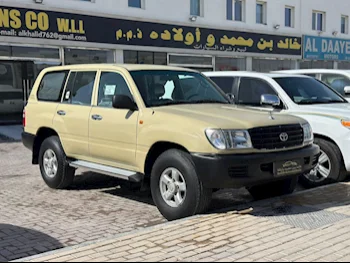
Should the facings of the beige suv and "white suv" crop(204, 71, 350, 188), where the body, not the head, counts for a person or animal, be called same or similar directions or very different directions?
same or similar directions

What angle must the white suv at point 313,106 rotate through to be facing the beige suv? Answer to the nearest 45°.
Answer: approximately 90° to its right

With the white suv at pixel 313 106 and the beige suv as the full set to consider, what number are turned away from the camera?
0

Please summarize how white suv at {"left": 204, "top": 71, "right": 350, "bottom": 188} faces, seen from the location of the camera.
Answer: facing the viewer and to the right of the viewer

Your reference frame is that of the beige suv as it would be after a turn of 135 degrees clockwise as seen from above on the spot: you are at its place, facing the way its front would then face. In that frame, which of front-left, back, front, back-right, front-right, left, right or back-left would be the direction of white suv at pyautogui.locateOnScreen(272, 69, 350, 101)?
back-right

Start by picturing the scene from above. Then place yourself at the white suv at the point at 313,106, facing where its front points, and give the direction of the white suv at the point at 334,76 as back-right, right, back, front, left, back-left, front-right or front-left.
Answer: back-left

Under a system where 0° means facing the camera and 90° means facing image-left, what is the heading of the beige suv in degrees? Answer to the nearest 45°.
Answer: approximately 315°

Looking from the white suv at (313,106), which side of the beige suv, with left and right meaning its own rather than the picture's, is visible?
left
